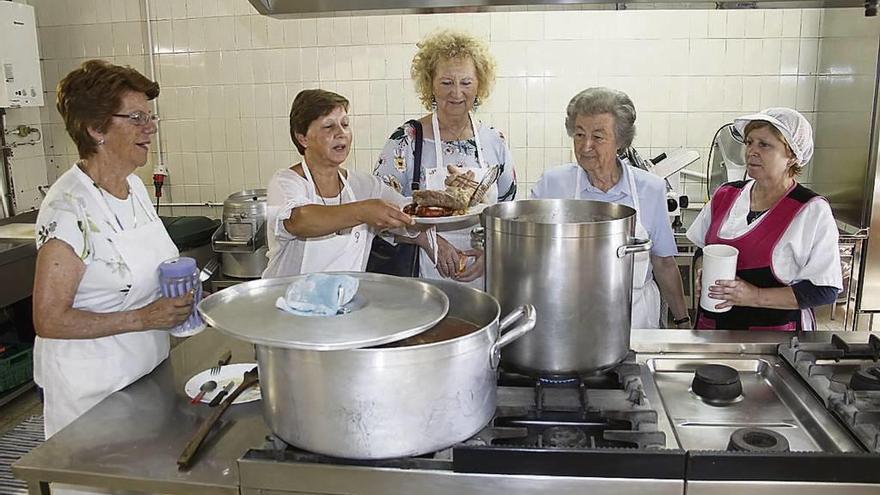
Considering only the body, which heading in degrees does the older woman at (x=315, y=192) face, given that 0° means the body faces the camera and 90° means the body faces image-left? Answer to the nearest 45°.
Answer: approximately 315°

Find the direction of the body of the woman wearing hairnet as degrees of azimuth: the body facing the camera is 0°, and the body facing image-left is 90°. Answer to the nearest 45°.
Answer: approximately 45°

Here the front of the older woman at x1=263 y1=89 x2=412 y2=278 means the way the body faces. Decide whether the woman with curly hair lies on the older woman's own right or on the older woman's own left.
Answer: on the older woman's own left

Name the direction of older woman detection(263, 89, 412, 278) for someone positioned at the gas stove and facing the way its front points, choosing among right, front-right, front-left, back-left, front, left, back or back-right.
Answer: back-right

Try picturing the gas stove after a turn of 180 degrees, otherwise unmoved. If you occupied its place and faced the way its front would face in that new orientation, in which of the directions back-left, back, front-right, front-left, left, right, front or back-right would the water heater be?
front-left

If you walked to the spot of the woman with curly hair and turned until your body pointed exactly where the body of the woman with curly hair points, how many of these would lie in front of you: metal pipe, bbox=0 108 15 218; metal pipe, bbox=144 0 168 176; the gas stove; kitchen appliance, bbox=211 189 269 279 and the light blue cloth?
2

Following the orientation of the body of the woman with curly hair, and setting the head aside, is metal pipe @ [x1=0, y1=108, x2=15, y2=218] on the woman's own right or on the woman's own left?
on the woman's own right
